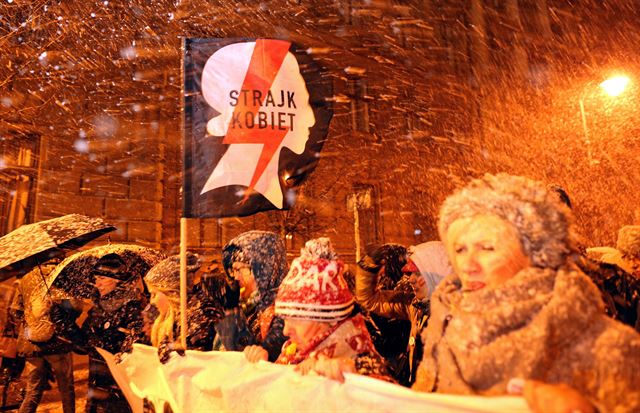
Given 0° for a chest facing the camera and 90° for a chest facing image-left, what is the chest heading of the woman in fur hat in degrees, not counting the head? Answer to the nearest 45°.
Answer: approximately 45°

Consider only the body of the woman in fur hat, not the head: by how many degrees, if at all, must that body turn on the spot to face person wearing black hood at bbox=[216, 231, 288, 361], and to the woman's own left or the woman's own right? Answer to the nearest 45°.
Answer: approximately 90° to the woman's own right

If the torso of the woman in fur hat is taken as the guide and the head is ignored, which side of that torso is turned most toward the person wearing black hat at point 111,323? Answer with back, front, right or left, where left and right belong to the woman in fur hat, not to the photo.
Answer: right

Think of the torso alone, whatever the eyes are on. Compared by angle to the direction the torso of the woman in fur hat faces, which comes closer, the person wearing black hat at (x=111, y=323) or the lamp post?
the person wearing black hat

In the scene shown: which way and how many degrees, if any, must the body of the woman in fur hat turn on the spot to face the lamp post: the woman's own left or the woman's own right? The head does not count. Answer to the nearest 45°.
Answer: approximately 135° to the woman's own right

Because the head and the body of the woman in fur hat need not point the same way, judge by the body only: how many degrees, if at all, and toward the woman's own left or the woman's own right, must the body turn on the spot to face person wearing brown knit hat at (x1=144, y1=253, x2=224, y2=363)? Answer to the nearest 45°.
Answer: approximately 90° to the woman's own right

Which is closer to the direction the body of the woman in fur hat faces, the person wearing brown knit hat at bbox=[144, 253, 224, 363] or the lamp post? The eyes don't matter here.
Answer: the person wearing brown knit hat
